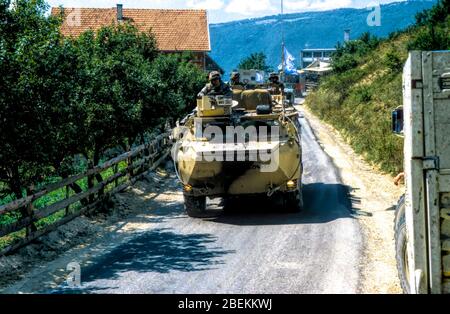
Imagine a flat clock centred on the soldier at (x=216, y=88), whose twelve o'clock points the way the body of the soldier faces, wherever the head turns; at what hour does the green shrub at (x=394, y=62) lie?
The green shrub is roughly at 7 o'clock from the soldier.

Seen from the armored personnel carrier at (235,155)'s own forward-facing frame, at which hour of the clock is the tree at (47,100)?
The tree is roughly at 2 o'clock from the armored personnel carrier.

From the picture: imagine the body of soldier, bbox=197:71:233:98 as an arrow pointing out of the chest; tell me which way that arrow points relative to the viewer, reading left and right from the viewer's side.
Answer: facing the viewer

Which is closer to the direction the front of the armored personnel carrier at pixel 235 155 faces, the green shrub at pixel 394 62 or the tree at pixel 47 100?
the tree

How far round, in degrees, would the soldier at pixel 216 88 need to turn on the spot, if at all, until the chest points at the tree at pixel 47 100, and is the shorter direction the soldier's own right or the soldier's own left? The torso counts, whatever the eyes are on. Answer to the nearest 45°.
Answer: approximately 45° to the soldier's own right

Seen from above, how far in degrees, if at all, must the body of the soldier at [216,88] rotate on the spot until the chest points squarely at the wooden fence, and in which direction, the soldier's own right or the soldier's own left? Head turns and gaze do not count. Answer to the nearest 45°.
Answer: approximately 45° to the soldier's own right

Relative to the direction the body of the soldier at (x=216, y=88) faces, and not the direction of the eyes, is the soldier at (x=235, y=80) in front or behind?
behind

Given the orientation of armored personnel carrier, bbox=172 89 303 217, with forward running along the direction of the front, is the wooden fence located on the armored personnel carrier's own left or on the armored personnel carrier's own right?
on the armored personnel carrier's own right
